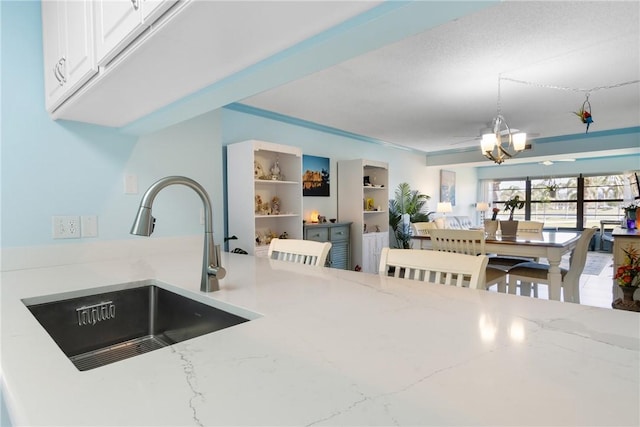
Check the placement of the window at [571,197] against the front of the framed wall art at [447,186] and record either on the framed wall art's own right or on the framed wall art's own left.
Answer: on the framed wall art's own left

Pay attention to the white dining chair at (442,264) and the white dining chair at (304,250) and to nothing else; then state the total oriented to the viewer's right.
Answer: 0

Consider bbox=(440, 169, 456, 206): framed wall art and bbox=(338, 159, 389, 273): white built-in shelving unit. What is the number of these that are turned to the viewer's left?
0

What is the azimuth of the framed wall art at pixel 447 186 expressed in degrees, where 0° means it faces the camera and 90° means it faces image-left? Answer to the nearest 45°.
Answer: approximately 315°

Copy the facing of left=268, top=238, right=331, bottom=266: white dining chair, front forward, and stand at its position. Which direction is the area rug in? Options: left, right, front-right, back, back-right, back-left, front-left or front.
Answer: back

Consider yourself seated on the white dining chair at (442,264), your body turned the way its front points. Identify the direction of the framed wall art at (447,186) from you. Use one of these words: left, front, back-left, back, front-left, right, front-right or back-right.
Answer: back-right

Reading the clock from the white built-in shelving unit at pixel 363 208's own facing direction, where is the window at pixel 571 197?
The window is roughly at 9 o'clock from the white built-in shelving unit.

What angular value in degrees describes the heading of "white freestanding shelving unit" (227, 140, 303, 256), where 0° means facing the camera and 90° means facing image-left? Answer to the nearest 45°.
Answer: approximately 315°

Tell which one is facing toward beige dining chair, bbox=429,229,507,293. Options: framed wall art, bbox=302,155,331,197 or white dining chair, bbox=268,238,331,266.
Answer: the framed wall art

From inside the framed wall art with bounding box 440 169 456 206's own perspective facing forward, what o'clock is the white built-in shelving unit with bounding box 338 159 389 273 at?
The white built-in shelving unit is roughly at 2 o'clock from the framed wall art.

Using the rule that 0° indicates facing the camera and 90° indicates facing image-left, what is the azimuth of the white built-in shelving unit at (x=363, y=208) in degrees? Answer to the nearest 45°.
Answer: approximately 315°

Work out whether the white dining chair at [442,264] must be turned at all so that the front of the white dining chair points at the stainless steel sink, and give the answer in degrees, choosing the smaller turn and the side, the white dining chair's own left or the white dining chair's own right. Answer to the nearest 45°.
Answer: approximately 45° to the white dining chair's own right

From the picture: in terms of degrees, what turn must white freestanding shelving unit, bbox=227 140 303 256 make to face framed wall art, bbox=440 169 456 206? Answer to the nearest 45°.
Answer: approximately 90° to its left

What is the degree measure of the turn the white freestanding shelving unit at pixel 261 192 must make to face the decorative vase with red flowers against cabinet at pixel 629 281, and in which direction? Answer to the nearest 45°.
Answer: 0° — it already faces it

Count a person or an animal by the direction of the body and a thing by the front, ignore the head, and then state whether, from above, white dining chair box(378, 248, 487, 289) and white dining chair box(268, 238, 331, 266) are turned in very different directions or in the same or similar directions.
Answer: same or similar directions

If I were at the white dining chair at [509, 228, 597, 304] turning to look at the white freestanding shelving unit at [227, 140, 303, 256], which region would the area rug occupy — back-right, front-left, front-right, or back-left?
back-right

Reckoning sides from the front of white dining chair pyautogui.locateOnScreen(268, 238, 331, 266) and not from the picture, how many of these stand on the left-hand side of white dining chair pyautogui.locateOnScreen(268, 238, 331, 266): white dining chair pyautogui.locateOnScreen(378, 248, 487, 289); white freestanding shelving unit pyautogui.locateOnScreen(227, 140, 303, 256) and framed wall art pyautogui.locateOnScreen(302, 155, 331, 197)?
1

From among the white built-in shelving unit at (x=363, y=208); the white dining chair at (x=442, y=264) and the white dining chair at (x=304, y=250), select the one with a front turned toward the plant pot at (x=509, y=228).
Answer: the white built-in shelving unit
